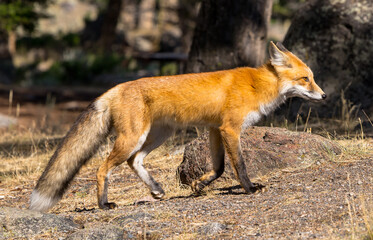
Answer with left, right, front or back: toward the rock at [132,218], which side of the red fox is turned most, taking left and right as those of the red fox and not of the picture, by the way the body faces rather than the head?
right

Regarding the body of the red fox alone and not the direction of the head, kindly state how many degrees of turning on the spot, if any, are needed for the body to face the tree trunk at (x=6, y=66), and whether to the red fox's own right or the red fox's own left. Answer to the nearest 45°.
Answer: approximately 135° to the red fox's own left

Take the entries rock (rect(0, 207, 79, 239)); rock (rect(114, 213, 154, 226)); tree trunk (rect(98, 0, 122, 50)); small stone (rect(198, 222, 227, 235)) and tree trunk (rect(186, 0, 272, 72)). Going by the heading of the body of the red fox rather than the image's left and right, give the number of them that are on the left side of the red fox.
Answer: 2

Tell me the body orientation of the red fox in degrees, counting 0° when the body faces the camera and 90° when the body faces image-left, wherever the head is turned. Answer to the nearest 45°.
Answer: approximately 270°

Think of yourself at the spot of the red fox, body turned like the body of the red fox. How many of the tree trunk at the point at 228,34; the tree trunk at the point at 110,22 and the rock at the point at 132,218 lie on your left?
2

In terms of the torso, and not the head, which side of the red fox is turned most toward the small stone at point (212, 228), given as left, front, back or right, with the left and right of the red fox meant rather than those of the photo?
right

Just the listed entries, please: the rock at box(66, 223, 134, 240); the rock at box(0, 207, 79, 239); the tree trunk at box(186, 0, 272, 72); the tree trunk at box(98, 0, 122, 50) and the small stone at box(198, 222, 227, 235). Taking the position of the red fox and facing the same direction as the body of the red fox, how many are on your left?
2

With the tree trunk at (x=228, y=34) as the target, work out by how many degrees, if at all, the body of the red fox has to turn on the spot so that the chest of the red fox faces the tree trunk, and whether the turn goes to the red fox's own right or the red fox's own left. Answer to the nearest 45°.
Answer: approximately 90° to the red fox's own left

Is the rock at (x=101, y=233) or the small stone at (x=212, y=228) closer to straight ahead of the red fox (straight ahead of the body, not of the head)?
the small stone

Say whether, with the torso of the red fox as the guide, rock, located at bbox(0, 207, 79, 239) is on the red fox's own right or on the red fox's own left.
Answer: on the red fox's own right

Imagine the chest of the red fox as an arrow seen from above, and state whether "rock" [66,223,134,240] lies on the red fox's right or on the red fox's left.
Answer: on the red fox's right

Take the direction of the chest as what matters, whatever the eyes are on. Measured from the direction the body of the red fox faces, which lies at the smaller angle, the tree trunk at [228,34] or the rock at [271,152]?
the rock

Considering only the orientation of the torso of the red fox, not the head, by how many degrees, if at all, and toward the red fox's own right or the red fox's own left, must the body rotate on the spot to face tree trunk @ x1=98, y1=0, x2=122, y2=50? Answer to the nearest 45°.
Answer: approximately 90° to the red fox's own left

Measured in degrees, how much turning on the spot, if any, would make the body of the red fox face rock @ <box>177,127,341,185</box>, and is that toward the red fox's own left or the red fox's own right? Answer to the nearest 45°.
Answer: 0° — it already faces it
